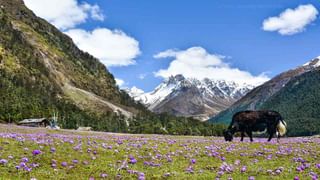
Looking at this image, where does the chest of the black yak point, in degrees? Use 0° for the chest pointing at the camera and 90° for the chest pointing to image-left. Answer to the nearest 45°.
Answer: approximately 90°
